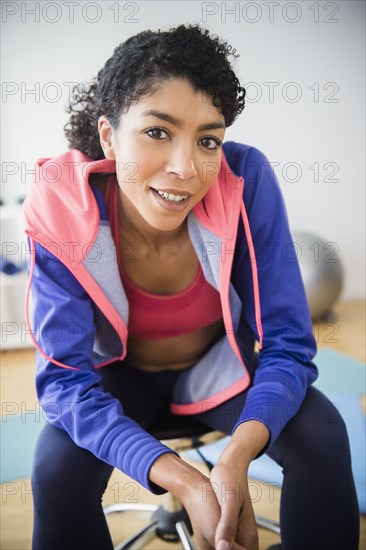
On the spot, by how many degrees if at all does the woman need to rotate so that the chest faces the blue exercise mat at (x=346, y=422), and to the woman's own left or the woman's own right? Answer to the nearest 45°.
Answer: approximately 135° to the woman's own left

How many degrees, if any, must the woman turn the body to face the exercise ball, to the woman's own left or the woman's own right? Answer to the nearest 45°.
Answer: approximately 180°

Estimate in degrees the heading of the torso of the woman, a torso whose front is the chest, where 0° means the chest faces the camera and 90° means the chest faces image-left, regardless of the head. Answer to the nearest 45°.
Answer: approximately 0°
